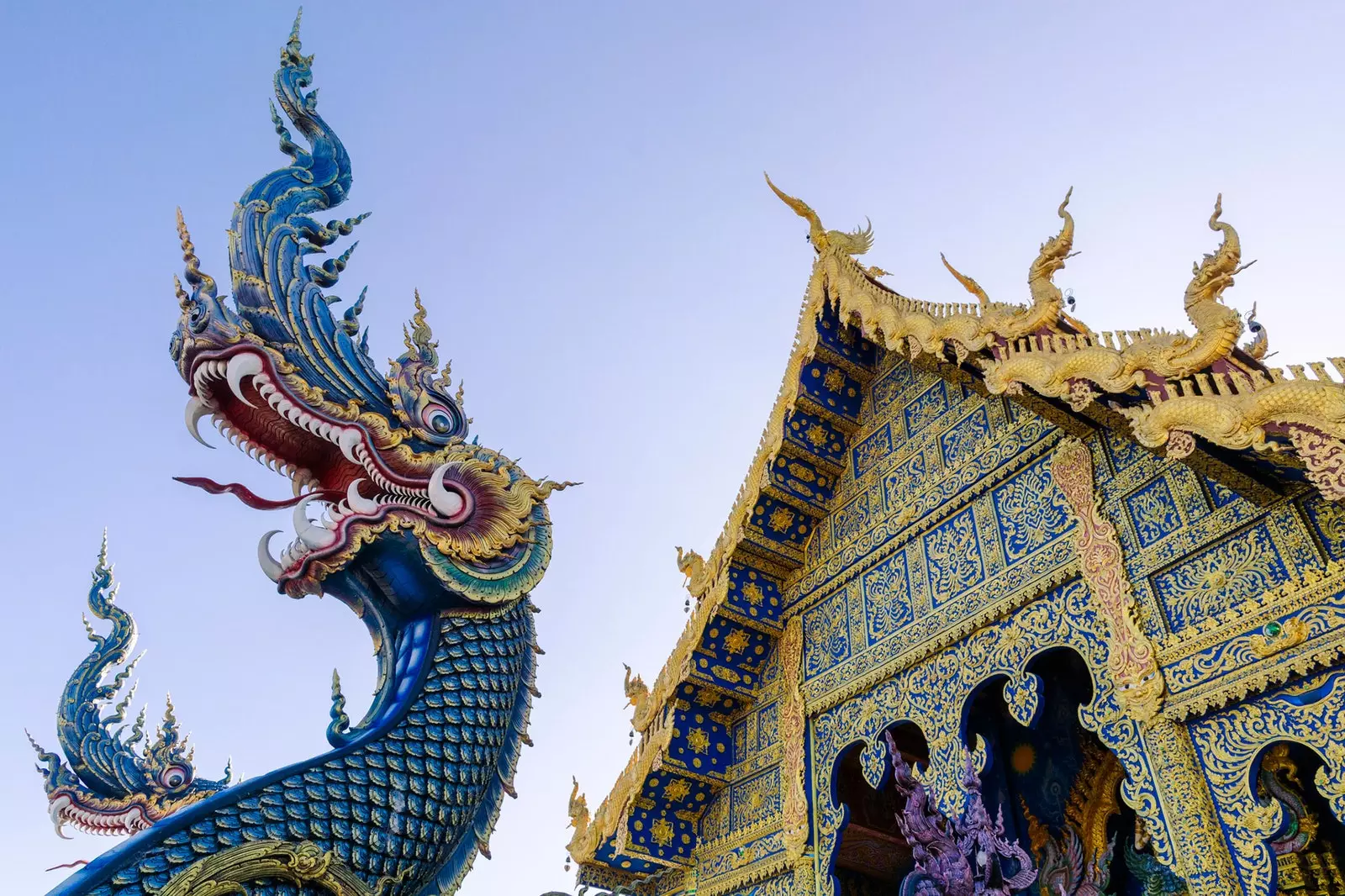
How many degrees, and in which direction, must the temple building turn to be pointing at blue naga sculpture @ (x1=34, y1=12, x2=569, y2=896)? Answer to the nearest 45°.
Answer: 0° — it already faces it

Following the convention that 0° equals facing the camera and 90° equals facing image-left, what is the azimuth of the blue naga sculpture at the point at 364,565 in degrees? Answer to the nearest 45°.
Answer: approximately 90°

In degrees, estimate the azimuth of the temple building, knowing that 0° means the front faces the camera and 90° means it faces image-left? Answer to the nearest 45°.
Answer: approximately 45°

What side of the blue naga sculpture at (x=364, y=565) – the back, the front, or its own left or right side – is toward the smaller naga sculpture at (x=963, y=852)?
back
